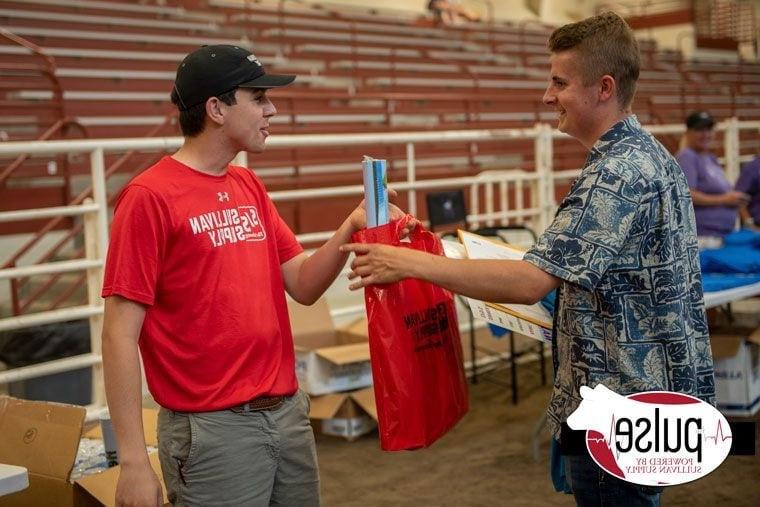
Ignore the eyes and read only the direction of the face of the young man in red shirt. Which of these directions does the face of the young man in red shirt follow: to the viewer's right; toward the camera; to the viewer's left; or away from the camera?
to the viewer's right

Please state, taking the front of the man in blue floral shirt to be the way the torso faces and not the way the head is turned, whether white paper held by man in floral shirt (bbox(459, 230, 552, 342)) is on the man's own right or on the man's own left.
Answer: on the man's own right

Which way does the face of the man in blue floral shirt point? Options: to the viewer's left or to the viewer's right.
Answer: to the viewer's left

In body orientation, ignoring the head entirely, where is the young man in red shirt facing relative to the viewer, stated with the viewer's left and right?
facing the viewer and to the right of the viewer

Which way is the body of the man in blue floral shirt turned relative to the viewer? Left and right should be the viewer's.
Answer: facing to the left of the viewer
